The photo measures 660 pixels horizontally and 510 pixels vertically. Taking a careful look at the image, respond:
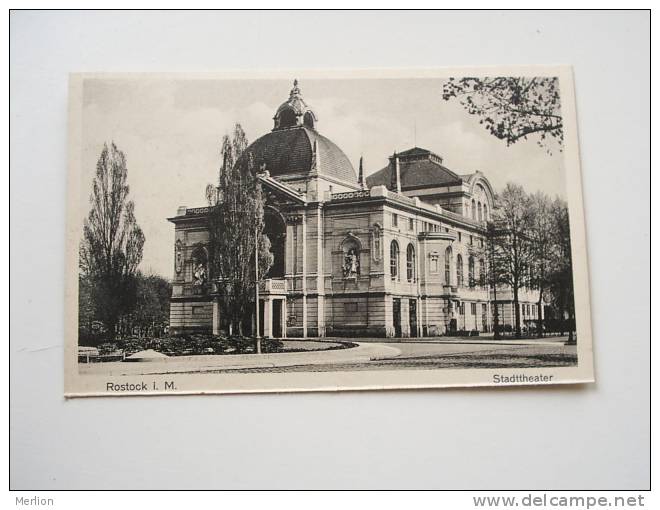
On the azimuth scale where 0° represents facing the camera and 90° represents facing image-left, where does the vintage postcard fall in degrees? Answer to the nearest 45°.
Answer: approximately 0°
